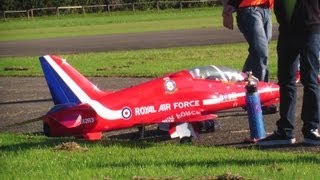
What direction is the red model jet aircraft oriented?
to the viewer's right

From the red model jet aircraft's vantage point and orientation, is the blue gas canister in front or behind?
in front
